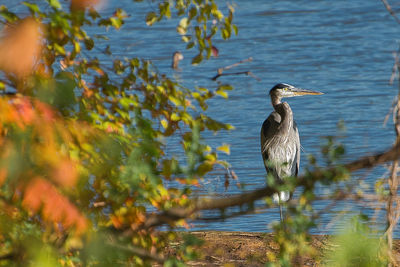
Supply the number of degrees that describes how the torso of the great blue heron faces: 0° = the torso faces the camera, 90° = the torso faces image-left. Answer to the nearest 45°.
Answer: approximately 315°

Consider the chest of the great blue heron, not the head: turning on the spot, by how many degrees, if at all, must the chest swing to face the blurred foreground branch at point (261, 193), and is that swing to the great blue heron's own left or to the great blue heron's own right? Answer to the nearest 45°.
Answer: approximately 45° to the great blue heron's own right

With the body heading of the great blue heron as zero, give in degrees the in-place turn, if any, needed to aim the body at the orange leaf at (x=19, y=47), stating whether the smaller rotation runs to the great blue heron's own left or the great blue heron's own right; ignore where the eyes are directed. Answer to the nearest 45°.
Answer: approximately 45° to the great blue heron's own right
